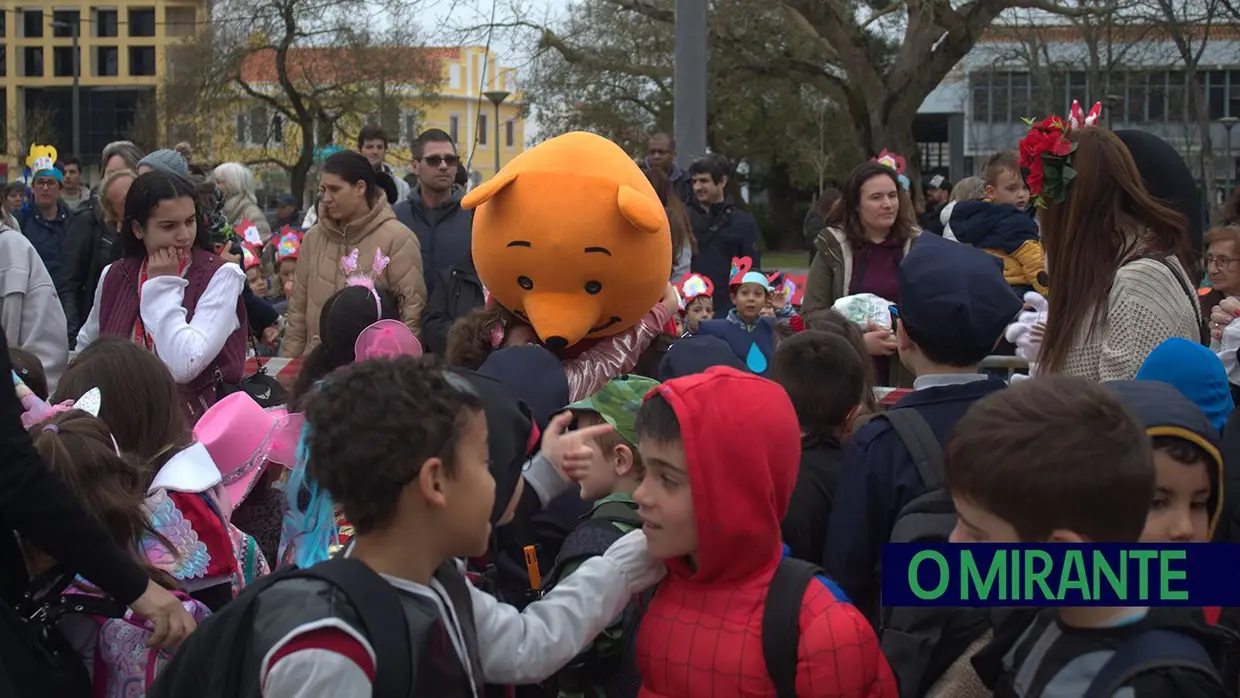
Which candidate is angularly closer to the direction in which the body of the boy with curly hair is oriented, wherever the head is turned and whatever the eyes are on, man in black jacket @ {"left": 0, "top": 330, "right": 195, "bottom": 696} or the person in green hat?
the person in green hat

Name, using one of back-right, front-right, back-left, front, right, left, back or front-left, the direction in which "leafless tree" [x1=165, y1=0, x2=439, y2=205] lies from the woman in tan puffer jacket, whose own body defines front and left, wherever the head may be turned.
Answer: back-right

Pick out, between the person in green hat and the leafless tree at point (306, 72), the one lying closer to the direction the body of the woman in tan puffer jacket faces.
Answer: the person in green hat

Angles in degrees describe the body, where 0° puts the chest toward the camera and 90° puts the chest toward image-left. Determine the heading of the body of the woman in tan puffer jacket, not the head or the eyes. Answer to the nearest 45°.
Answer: approximately 45°

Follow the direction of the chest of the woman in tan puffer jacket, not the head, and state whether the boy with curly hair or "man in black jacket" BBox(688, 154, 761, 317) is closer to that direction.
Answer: the boy with curly hair

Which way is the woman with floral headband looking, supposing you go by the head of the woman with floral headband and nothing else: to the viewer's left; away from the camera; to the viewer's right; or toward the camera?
away from the camera

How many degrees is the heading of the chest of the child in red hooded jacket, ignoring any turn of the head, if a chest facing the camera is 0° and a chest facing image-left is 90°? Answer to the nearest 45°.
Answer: approximately 45°
